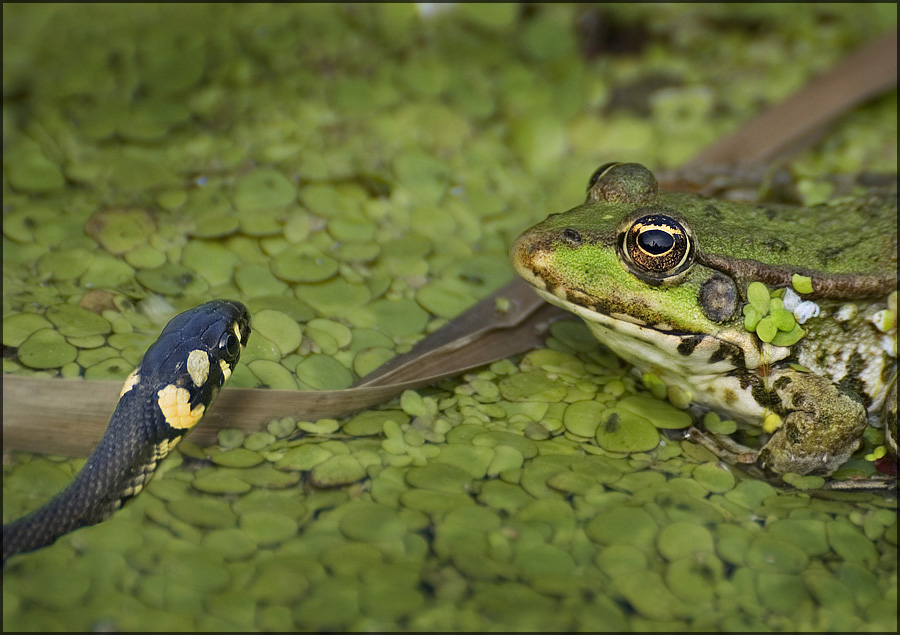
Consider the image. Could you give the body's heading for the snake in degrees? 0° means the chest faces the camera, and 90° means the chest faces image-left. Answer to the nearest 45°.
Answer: approximately 225°

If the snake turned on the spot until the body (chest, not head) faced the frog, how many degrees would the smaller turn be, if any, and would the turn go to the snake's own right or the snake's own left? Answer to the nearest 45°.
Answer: approximately 45° to the snake's own right

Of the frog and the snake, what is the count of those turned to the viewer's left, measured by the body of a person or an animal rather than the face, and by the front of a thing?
1

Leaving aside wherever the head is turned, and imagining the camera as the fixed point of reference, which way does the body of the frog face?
to the viewer's left

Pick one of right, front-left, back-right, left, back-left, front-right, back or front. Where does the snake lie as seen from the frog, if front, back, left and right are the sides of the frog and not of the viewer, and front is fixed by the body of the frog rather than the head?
front-left
